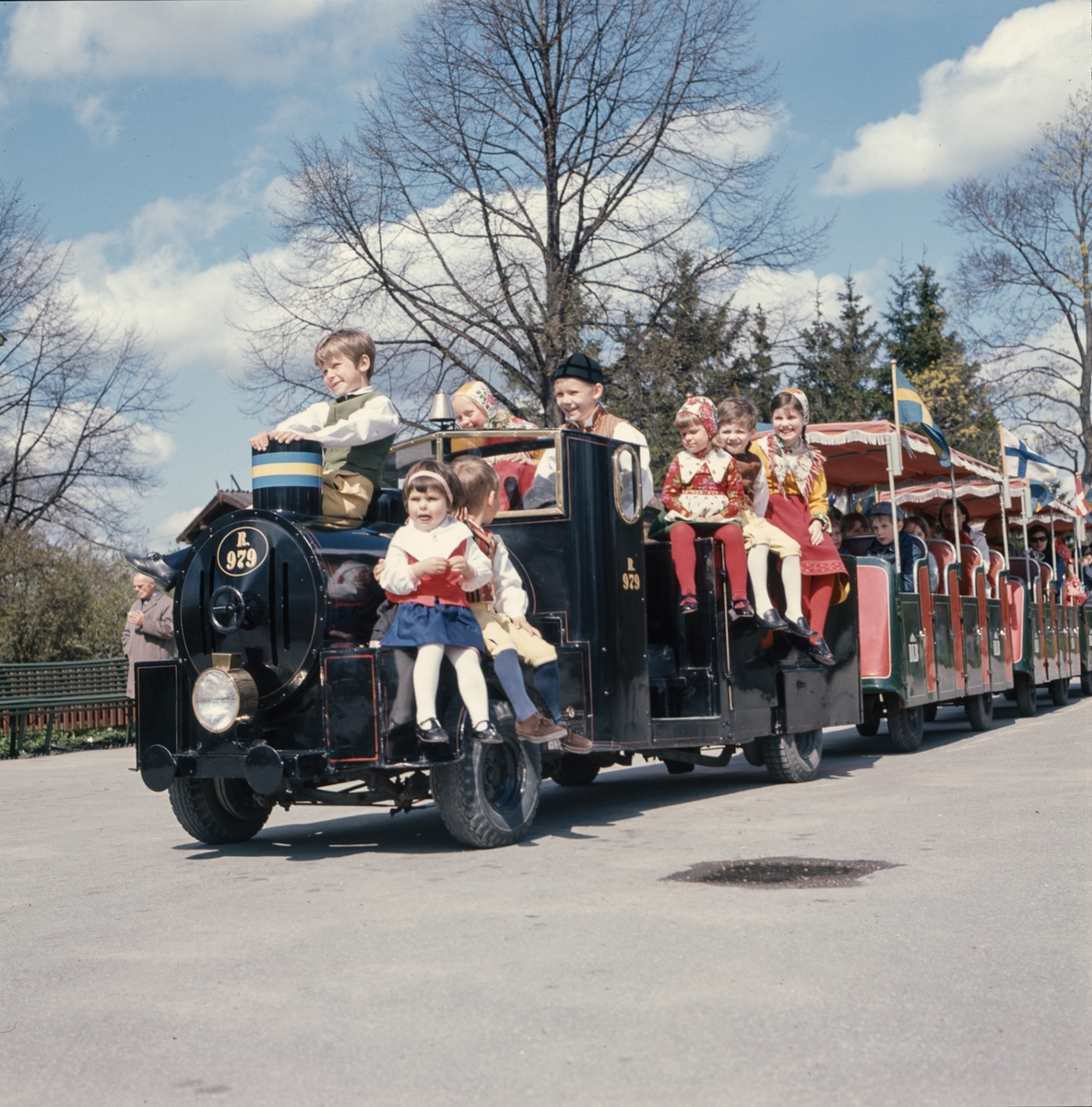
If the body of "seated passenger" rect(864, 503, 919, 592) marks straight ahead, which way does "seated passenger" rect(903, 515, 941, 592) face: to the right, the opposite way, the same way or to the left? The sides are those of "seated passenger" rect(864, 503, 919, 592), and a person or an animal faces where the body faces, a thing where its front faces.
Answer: the same way

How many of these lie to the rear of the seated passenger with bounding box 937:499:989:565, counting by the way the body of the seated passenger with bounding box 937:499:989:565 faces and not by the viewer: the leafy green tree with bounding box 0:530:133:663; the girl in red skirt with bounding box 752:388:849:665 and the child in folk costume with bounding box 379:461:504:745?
0

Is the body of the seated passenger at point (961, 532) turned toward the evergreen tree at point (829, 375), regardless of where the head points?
no

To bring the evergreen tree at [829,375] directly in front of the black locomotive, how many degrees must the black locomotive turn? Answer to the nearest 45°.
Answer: approximately 135° to its right

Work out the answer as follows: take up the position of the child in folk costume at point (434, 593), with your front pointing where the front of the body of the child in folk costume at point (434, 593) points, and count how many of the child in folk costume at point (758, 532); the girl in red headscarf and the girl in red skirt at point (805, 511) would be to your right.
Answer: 0

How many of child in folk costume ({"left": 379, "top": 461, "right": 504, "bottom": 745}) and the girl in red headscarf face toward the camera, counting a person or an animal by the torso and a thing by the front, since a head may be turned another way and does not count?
2

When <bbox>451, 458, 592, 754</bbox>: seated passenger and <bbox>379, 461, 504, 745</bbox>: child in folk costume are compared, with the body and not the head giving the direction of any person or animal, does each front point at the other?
no

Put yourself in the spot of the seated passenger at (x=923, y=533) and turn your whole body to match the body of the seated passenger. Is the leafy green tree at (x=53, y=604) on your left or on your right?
on your right

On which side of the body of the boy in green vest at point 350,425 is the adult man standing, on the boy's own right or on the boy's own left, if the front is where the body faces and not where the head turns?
on the boy's own right

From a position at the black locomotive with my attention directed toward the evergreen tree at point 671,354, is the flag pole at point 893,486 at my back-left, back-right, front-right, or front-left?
front-right

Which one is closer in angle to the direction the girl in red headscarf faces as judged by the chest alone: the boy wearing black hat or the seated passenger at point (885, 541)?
the boy wearing black hat

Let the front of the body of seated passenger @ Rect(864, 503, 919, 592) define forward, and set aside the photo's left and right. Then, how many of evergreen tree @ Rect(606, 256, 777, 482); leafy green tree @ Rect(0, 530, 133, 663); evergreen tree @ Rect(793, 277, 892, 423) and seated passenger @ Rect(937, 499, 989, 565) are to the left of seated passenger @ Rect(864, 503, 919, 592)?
0

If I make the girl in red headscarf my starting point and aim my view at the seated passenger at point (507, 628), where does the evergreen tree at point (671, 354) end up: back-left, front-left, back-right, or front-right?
back-right

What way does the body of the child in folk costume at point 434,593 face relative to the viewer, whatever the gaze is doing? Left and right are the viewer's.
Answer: facing the viewer

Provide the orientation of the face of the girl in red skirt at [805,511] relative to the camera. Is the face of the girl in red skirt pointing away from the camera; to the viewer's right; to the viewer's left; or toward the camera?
toward the camera

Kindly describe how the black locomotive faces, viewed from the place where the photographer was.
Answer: facing the viewer and to the left of the viewer

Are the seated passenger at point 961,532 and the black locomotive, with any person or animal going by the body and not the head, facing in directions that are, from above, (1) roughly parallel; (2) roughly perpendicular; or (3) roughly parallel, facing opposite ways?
roughly parallel

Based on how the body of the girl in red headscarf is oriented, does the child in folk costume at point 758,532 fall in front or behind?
behind

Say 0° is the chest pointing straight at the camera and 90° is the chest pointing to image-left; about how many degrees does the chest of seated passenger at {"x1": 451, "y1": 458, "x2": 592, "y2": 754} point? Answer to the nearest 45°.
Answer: approximately 315°
